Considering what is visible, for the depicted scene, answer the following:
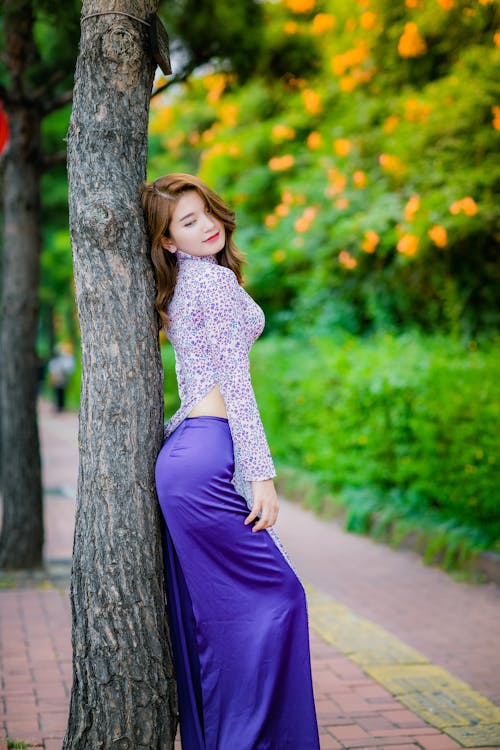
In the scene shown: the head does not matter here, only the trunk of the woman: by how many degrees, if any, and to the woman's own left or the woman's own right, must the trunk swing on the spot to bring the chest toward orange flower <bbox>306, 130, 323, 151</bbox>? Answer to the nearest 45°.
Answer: approximately 90° to the woman's own left

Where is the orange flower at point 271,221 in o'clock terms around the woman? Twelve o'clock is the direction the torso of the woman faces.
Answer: The orange flower is roughly at 9 o'clock from the woman.

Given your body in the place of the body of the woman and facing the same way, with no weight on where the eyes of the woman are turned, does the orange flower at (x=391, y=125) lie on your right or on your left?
on your left

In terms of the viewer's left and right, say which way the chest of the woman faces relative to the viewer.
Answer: facing to the right of the viewer

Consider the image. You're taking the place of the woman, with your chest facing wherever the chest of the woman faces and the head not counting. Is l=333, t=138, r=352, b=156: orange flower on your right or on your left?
on your left

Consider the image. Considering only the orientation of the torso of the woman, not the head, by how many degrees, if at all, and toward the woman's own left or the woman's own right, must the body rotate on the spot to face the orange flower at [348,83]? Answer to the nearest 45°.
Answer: approximately 90° to the woman's own left
